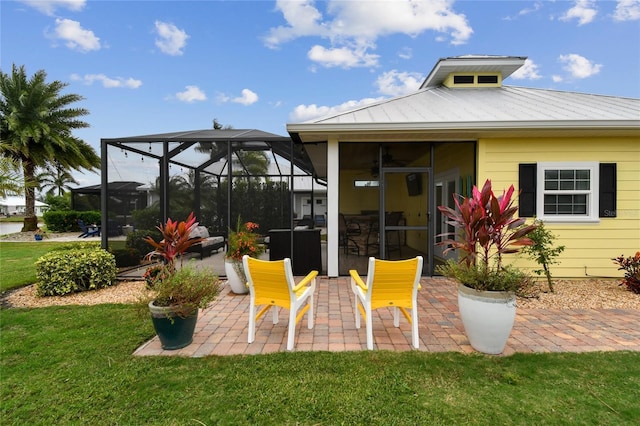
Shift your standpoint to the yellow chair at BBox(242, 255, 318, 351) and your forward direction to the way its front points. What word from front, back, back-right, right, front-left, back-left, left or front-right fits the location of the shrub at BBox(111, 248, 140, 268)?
left

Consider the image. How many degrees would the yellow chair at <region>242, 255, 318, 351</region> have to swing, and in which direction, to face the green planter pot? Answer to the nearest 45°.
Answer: approximately 135° to its left

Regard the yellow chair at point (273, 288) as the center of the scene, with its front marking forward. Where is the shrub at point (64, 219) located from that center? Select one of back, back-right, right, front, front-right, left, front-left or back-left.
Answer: left

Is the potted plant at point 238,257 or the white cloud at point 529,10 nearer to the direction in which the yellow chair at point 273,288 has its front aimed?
the white cloud

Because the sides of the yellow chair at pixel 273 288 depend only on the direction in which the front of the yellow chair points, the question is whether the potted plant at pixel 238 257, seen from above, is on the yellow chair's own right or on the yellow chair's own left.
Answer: on the yellow chair's own left

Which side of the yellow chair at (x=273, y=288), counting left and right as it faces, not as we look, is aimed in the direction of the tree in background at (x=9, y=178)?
left

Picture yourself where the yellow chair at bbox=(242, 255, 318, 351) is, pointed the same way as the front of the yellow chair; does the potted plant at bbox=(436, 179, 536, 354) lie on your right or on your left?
on your right

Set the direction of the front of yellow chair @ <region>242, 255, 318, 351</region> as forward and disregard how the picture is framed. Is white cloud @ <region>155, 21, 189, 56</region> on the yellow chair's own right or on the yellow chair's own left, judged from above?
on the yellow chair's own left

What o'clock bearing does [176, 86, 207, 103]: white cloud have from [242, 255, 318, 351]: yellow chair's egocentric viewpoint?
The white cloud is roughly at 10 o'clock from the yellow chair.

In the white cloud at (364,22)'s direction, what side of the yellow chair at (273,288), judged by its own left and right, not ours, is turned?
front

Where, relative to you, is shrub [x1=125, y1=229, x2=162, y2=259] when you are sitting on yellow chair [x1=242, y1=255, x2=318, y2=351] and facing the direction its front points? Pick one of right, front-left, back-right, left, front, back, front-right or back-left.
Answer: left

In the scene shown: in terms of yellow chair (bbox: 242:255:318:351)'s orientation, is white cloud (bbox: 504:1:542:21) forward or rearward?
forward

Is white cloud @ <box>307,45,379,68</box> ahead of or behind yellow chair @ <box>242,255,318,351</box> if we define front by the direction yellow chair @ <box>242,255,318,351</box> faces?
ahead

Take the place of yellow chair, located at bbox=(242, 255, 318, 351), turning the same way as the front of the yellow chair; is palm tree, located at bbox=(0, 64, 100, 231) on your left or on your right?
on your left

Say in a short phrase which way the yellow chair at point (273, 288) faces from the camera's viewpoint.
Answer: facing away from the viewer and to the right of the viewer
